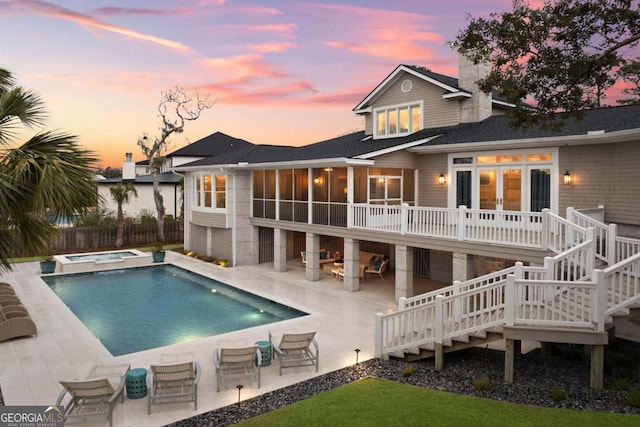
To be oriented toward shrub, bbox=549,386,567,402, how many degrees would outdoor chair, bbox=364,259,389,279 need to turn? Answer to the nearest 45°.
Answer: approximately 90° to its left

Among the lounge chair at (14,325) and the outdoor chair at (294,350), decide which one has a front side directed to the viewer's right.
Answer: the lounge chair

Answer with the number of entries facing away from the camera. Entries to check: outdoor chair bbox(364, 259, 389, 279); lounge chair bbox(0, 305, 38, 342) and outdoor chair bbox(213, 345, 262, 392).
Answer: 1

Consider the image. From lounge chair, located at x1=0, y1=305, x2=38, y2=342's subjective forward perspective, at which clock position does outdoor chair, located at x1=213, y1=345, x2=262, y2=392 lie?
The outdoor chair is roughly at 2 o'clock from the lounge chair.

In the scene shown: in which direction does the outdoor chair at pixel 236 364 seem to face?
away from the camera

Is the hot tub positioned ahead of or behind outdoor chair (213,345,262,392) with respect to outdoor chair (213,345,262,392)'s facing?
ahead

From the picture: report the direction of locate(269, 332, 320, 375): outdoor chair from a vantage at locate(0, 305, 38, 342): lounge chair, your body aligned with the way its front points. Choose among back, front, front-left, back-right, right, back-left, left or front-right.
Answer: front-right

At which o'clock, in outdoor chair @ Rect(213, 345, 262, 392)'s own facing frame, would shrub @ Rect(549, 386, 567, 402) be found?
The shrub is roughly at 4 o'clock from the outdoor chair.

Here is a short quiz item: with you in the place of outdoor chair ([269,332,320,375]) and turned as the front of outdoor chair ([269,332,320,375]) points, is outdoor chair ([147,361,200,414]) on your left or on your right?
on your left

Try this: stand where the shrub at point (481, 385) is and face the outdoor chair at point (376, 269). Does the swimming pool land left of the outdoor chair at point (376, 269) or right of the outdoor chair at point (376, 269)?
left

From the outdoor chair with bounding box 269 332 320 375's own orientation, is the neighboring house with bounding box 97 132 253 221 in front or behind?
in front

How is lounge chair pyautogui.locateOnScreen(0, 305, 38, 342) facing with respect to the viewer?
to the viewer's right

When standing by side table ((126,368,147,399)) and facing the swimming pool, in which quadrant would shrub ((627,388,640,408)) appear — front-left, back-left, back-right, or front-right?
back-right

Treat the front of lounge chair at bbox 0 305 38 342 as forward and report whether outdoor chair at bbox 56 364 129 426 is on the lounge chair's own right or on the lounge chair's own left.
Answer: on the lounge chair's own right

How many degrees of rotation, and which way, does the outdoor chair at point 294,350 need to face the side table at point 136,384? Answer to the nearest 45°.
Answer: approximately 90° to its left

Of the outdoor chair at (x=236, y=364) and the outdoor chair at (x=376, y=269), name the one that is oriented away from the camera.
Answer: the outdoor chair at (x=236, y=364)
